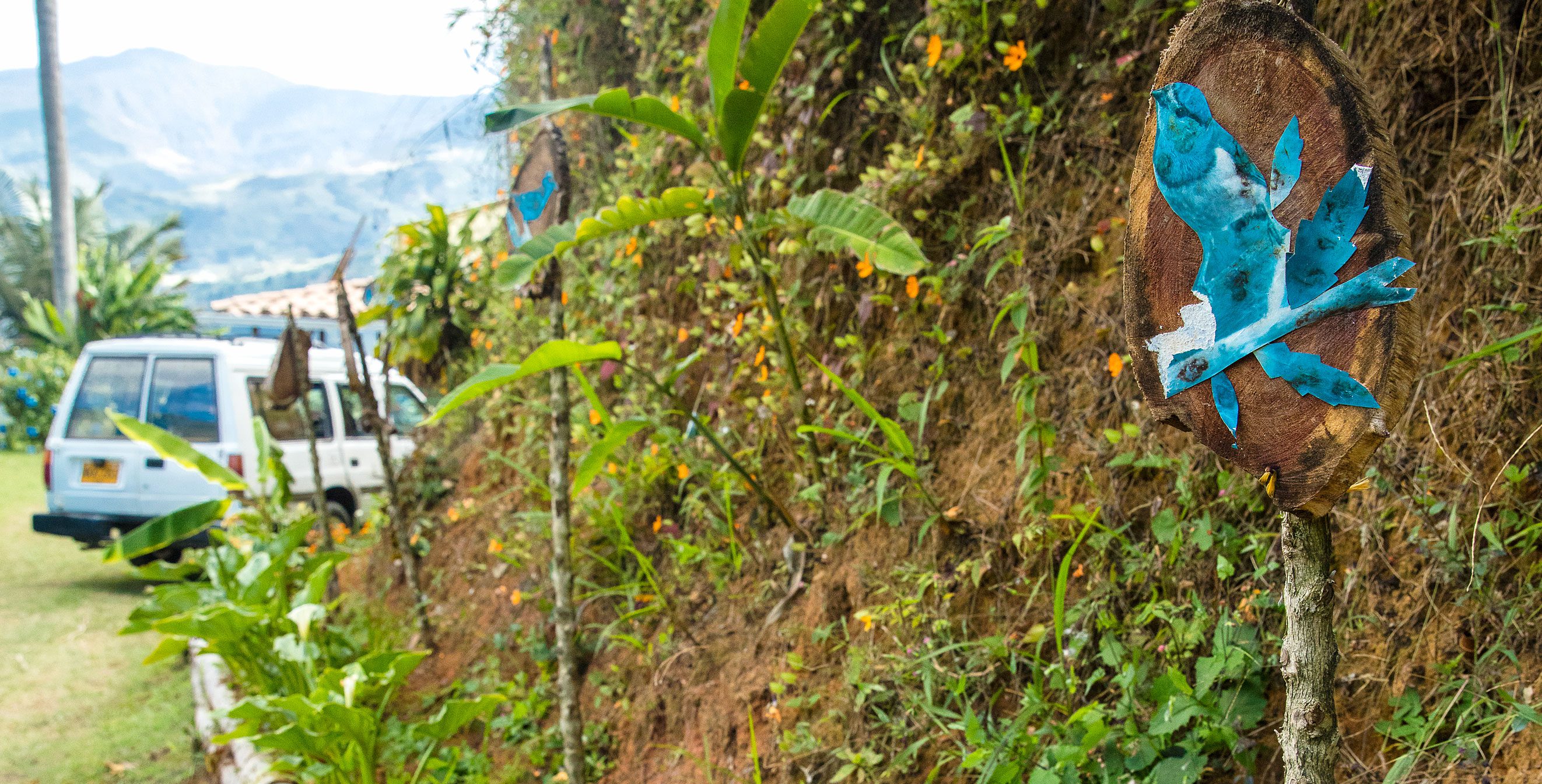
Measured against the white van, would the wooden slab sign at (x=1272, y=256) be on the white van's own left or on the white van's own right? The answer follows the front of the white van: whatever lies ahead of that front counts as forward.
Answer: on the white van's own right

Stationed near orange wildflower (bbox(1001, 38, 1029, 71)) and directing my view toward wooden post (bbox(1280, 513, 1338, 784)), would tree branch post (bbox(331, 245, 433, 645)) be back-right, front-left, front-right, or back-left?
back-right

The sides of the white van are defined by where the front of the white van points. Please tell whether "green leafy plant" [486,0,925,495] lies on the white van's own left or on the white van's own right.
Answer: on the white van's own right

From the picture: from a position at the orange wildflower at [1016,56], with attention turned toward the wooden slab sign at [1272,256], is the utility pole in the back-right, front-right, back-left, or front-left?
back-right

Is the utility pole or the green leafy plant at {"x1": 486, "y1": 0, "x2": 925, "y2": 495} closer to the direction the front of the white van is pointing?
the utility pole

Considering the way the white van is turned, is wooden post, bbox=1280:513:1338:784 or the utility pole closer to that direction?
the utility pole

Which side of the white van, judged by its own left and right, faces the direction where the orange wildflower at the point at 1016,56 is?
right

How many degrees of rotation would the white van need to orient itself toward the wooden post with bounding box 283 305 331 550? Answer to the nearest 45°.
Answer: approximately 135° to its right

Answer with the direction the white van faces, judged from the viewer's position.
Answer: facing away from the viewer and to the right of the viewer

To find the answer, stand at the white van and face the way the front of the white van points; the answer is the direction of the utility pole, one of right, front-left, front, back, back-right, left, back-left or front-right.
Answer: front-left
